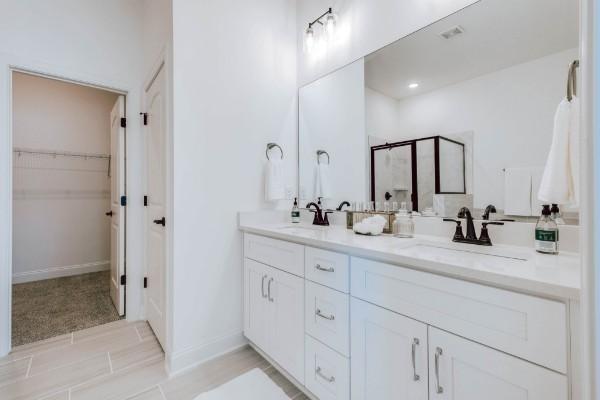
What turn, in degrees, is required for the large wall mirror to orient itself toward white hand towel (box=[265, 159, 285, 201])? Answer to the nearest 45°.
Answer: approximately 45° to its right

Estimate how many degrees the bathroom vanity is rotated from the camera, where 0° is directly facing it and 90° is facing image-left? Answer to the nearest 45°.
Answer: approximately 45°

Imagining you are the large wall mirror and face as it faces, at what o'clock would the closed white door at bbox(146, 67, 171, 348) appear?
The closed white door is roughly at 1 o'clock from the large wall mirror.
